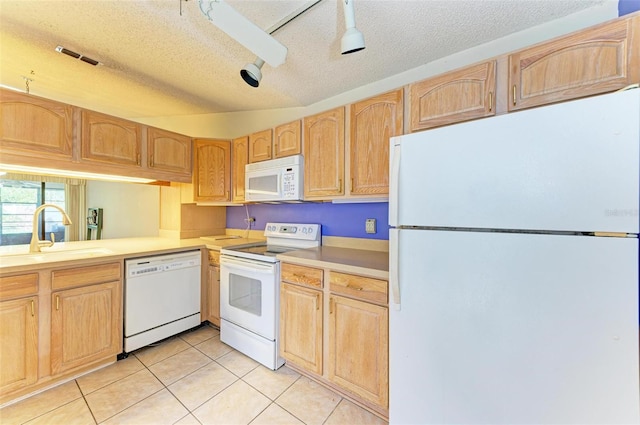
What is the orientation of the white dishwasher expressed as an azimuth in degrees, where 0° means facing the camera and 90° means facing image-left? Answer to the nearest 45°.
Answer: approximately 315°

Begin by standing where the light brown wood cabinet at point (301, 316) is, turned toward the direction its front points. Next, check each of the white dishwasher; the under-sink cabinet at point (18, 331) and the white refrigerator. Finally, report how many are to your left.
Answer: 1

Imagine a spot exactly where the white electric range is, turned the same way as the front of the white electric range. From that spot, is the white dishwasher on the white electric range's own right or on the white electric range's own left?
on the white electric range's own right

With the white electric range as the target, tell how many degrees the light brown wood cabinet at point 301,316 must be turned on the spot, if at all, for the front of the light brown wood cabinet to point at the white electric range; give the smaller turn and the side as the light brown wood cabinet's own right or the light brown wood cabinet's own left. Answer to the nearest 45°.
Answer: approximately 90° to the light brown wood cabinet's own right
